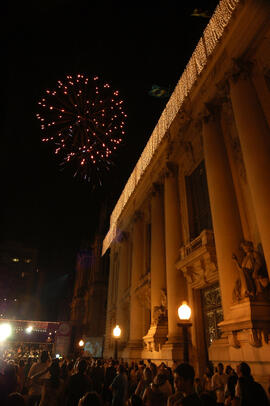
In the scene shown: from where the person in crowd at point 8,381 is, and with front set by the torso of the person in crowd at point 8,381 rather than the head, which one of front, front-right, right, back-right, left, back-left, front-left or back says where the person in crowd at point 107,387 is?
front-right

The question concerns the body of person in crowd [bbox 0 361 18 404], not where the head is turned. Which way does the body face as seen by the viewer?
away from the camera

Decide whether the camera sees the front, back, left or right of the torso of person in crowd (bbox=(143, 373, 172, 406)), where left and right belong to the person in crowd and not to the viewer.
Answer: back

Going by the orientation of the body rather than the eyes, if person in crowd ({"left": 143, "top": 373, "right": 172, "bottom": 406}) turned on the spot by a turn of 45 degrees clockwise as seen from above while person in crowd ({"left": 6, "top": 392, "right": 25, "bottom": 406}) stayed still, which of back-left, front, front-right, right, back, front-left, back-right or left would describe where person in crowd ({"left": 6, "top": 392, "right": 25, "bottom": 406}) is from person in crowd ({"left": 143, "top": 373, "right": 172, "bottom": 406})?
back

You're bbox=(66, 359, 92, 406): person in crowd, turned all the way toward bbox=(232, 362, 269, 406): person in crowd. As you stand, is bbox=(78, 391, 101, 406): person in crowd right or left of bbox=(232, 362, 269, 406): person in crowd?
right

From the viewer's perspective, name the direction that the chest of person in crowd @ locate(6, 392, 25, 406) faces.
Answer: away from the camera

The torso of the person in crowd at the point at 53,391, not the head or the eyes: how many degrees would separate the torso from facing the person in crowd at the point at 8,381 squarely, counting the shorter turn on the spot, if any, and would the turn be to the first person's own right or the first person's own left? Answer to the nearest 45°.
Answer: approximately 135° to the first person's own left

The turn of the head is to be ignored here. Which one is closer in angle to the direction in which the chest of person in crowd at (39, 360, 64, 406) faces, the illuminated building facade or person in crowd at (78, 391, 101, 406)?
the illuminated building facade

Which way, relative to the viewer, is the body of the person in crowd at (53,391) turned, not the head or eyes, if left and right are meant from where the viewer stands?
facing away from the viewer

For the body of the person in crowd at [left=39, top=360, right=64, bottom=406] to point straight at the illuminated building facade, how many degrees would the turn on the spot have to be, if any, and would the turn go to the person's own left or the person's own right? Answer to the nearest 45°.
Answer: approximately 45° to the person's own right

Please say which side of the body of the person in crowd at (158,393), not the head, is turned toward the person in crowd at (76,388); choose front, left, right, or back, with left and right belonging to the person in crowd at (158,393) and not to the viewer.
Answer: left

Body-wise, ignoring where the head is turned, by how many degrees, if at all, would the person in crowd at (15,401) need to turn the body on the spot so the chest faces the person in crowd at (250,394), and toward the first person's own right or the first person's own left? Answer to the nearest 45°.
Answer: approximately 90° to the first person's own right
